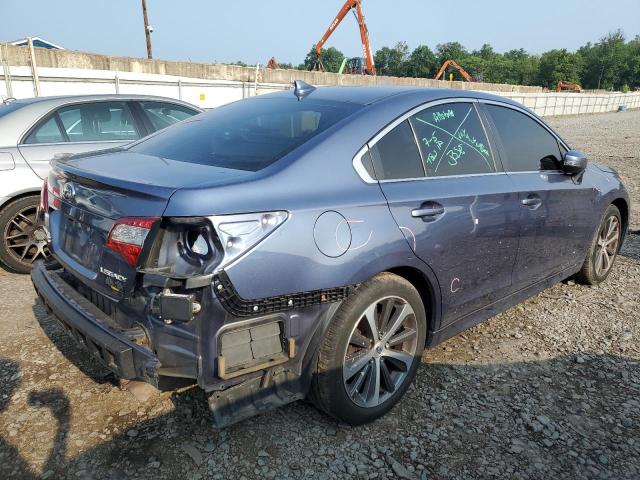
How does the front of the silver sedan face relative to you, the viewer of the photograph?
facing away from the viewer and to the right of the viewer

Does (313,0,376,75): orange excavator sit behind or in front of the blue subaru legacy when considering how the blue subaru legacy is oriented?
in front

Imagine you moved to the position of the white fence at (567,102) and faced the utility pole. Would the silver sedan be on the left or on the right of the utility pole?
left

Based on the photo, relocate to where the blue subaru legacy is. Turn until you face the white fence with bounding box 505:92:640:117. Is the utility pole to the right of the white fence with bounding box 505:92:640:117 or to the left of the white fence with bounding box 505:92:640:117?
left

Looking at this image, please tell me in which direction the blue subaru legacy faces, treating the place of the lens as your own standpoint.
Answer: facing away from the viewer and to the right of the viewer

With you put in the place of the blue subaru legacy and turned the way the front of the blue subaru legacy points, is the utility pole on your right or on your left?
on your left

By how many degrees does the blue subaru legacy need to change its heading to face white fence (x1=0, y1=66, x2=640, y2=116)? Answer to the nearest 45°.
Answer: approximately 90° to its left

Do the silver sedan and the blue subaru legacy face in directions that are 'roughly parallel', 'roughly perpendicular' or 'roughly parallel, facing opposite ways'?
roughly parallel

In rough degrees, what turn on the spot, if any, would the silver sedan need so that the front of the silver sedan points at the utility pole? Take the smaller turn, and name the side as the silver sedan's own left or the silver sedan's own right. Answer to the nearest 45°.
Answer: approximately 45° to the silver sedan's own left

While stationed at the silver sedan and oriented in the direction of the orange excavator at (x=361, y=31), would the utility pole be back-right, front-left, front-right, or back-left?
front-left
